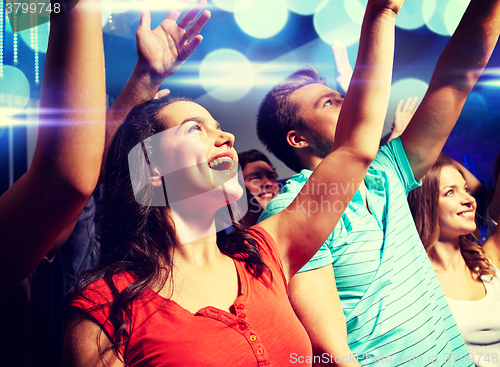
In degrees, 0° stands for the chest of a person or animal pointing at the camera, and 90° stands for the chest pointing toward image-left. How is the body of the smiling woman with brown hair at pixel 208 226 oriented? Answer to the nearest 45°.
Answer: approximately 315°
